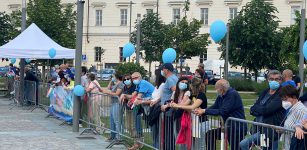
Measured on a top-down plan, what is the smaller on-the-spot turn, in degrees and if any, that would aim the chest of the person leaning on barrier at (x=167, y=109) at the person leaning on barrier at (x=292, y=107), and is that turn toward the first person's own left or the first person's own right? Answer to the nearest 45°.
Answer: approximately 135° to the first person's own left

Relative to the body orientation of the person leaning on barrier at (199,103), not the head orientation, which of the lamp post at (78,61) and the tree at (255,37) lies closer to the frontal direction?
the lamp post

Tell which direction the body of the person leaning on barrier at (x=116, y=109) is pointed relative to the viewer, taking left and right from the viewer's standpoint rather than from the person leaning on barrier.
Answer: facing to the left of the viewer
